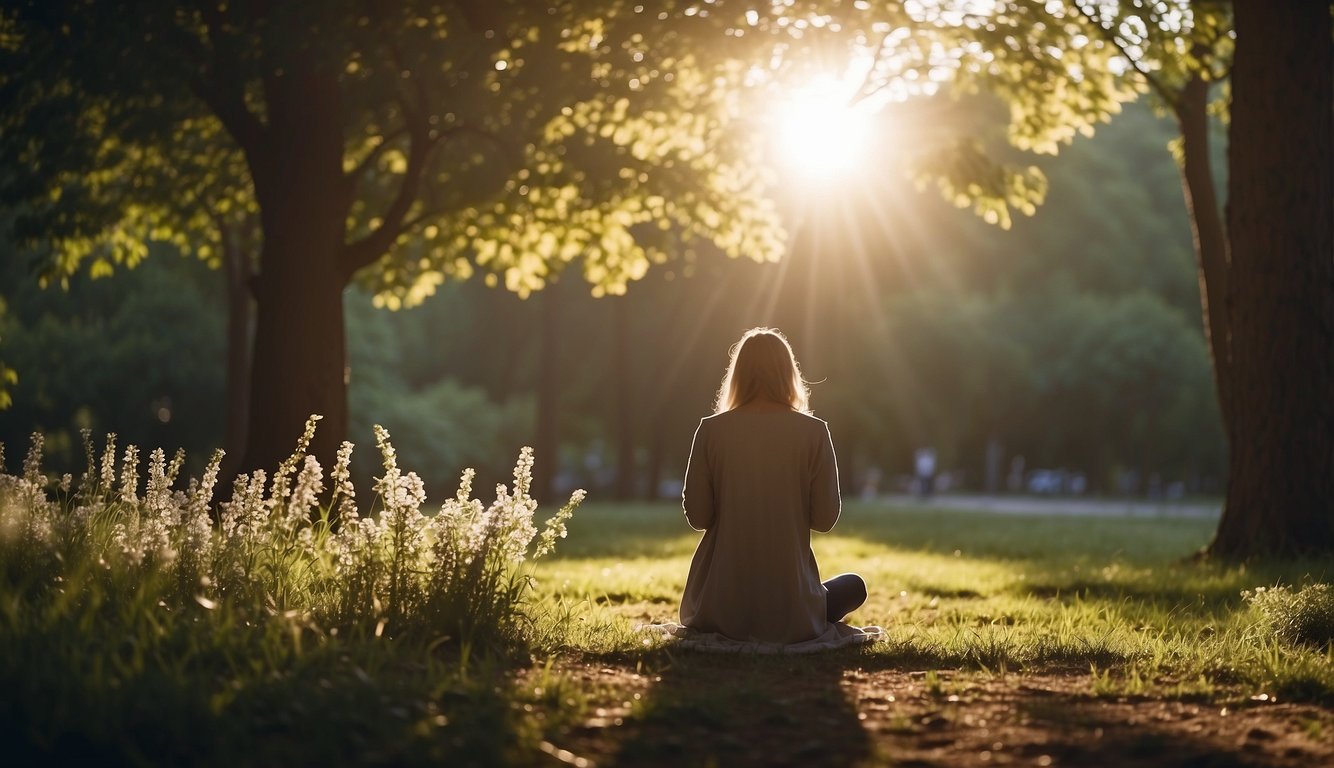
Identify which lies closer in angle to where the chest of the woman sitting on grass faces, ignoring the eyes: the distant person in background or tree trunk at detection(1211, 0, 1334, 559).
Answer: the distant person in background

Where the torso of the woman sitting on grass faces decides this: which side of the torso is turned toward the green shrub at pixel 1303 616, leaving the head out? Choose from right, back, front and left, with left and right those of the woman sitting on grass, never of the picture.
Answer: right

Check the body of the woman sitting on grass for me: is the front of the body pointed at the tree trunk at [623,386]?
yes

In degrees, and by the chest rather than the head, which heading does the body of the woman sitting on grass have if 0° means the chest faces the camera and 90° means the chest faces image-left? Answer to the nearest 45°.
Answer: approximately 180°

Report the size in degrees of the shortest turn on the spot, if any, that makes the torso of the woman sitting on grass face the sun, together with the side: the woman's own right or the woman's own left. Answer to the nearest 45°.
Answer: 0° — they already face it

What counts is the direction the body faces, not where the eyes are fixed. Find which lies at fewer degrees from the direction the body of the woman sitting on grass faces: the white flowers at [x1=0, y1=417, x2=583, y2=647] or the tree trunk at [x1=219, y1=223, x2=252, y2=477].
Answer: the tree trunk

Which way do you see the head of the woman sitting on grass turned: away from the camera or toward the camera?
away from the camera

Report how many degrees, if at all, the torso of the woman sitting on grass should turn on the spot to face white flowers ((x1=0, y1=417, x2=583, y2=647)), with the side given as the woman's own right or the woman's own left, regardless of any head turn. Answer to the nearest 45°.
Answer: approximately 90° to the woman's own left

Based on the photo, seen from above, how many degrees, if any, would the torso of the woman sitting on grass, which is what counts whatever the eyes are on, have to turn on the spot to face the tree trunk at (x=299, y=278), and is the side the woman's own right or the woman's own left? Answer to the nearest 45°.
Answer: approximately 45° to the woman's own left
